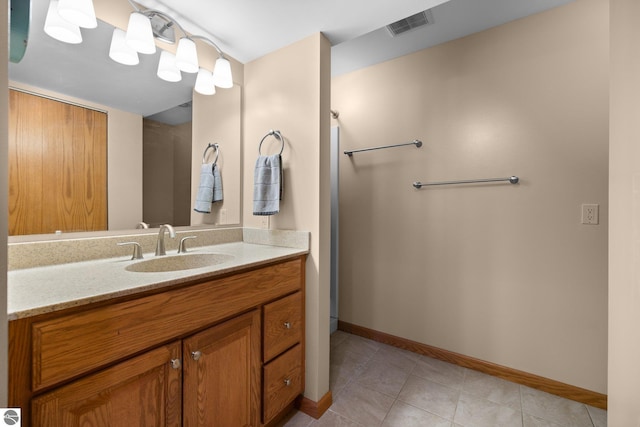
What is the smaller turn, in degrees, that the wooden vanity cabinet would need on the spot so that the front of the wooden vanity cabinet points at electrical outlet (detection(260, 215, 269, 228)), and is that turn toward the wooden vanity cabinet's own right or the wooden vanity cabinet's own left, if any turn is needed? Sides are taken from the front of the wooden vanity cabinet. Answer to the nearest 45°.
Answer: approximately 90° to the wooden vanity cabinet's own left

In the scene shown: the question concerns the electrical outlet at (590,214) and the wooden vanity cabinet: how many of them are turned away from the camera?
0

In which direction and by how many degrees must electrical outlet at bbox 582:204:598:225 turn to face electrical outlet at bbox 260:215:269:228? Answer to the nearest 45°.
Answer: approximately 45° to its right

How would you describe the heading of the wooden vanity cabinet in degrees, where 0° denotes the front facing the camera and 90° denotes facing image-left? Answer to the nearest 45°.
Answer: approximately 315°

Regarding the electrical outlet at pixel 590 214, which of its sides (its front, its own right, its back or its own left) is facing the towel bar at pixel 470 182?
right

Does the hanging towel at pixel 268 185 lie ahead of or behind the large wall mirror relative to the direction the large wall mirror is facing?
ahead

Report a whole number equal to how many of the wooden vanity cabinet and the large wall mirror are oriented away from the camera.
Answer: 0
